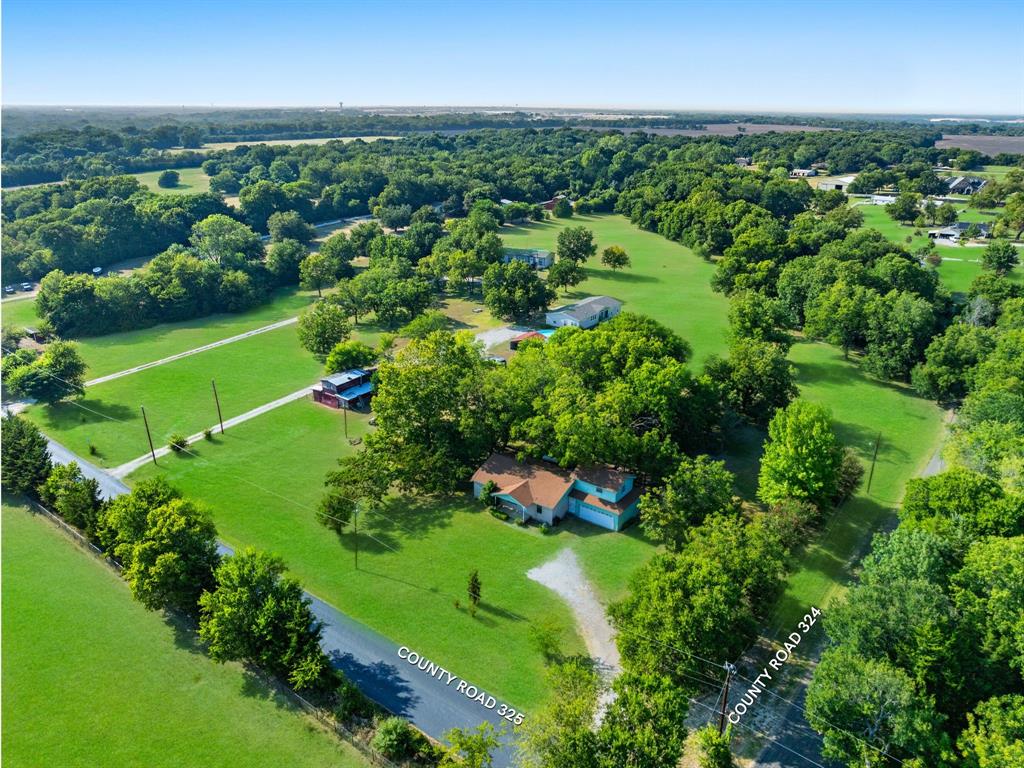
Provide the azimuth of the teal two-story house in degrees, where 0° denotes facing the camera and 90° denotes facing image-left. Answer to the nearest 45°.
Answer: approximately 45°

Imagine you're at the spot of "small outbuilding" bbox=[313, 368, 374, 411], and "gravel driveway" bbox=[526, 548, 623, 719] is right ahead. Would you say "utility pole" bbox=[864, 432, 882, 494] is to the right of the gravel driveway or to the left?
left

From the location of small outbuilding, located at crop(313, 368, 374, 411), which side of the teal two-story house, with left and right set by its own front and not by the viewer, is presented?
right

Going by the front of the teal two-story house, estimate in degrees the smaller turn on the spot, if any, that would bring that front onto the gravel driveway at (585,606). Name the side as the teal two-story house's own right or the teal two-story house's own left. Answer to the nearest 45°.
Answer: approximately 45° to the teal two-story house's own left
